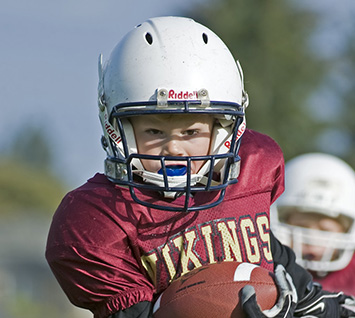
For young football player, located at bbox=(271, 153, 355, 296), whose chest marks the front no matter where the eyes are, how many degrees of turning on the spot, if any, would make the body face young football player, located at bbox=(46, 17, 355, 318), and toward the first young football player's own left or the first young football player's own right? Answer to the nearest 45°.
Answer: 0° — they already face them

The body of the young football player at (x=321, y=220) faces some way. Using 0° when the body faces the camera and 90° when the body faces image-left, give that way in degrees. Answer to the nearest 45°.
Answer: approximately 0°
